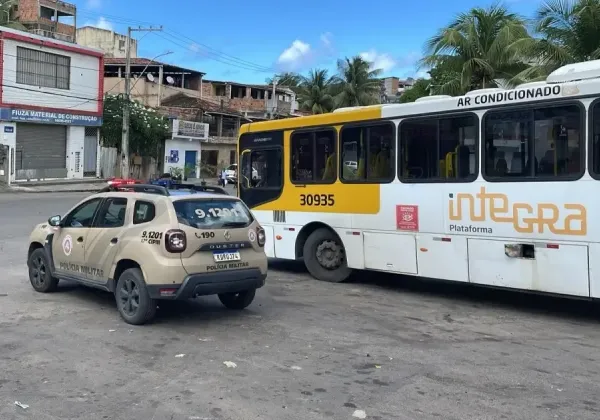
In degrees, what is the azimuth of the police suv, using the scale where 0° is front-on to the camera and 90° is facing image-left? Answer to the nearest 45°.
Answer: approximately 135°

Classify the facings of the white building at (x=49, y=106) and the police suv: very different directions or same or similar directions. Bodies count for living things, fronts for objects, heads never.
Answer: very different directions

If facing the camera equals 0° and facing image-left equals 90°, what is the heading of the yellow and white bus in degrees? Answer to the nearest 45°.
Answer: approximately 135°

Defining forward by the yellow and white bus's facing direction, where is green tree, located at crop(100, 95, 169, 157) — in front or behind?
in front

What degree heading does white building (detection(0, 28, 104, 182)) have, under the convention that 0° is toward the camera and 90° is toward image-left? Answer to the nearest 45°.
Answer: approximately 315°

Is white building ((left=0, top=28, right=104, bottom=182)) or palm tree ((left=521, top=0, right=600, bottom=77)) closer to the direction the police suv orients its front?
the white building

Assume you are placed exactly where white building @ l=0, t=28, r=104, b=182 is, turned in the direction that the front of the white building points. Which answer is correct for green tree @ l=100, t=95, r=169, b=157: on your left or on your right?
on your left

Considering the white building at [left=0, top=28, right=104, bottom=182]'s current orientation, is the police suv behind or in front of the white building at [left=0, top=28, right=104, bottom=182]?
in front

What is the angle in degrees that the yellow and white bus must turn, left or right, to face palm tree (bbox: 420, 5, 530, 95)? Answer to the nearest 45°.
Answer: approximately 45° to its right
